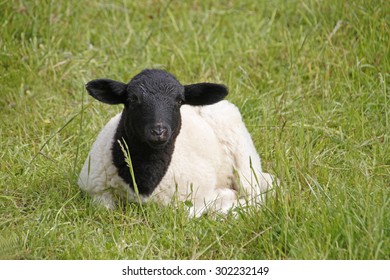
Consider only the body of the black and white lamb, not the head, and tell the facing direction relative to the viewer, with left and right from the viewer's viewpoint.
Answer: facing the viewer and to the left of the viewer
